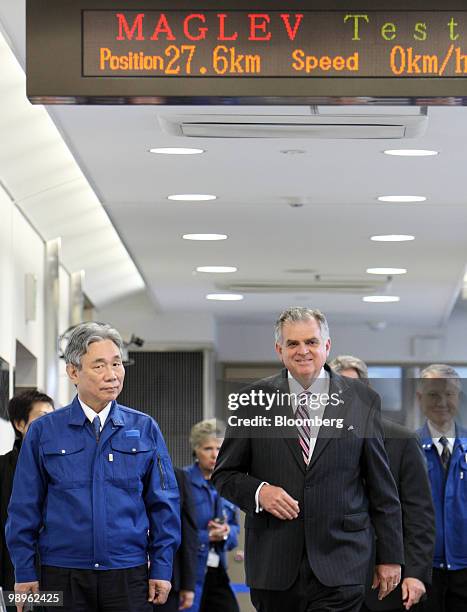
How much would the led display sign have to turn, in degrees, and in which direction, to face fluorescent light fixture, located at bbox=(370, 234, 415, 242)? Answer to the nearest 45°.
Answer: approximately 180°

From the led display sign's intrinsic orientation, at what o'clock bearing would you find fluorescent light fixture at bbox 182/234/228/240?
The fluorescent light fixture is roughly at 6 o'clock from the led display sign.

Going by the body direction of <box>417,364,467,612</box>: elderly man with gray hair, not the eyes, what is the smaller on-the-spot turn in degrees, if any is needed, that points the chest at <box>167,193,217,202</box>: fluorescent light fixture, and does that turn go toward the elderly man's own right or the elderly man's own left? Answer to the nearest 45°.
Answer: approximately 135° to the elderly man's own right

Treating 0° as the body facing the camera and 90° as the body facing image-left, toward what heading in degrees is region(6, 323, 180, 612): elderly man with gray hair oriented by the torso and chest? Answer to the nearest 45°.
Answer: approximately 0°

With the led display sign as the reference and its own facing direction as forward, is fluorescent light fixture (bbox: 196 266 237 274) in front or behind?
behind

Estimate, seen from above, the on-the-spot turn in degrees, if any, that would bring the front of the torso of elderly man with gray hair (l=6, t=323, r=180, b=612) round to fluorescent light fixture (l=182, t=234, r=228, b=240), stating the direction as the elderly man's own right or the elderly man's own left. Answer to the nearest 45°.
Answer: approximately 180°

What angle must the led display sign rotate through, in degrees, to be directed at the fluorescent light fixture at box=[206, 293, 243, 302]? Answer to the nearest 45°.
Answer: approximately 180°
